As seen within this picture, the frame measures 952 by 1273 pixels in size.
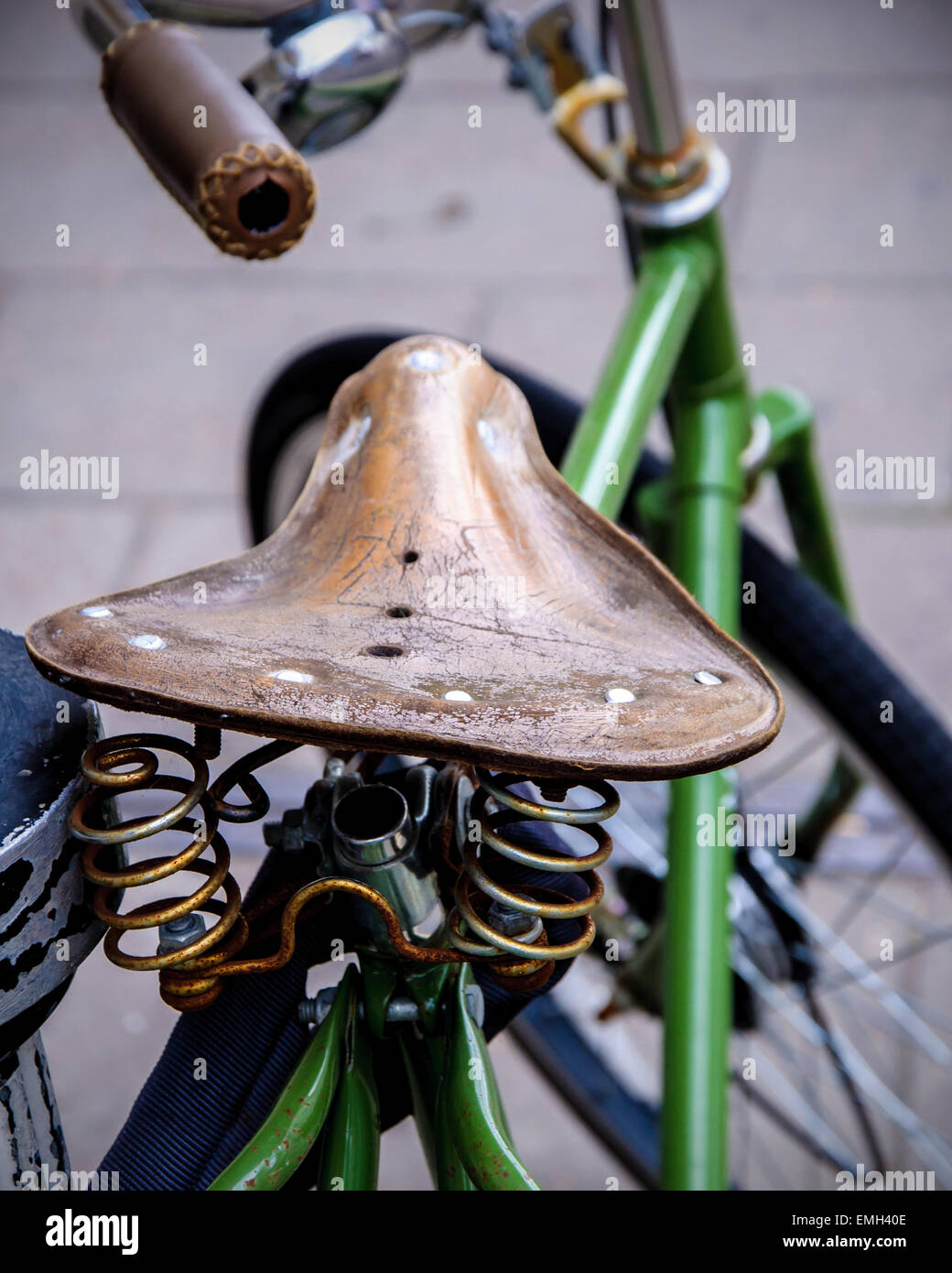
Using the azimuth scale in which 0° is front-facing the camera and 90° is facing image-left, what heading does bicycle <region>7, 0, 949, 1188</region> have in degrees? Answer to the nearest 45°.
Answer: approximately 180°
